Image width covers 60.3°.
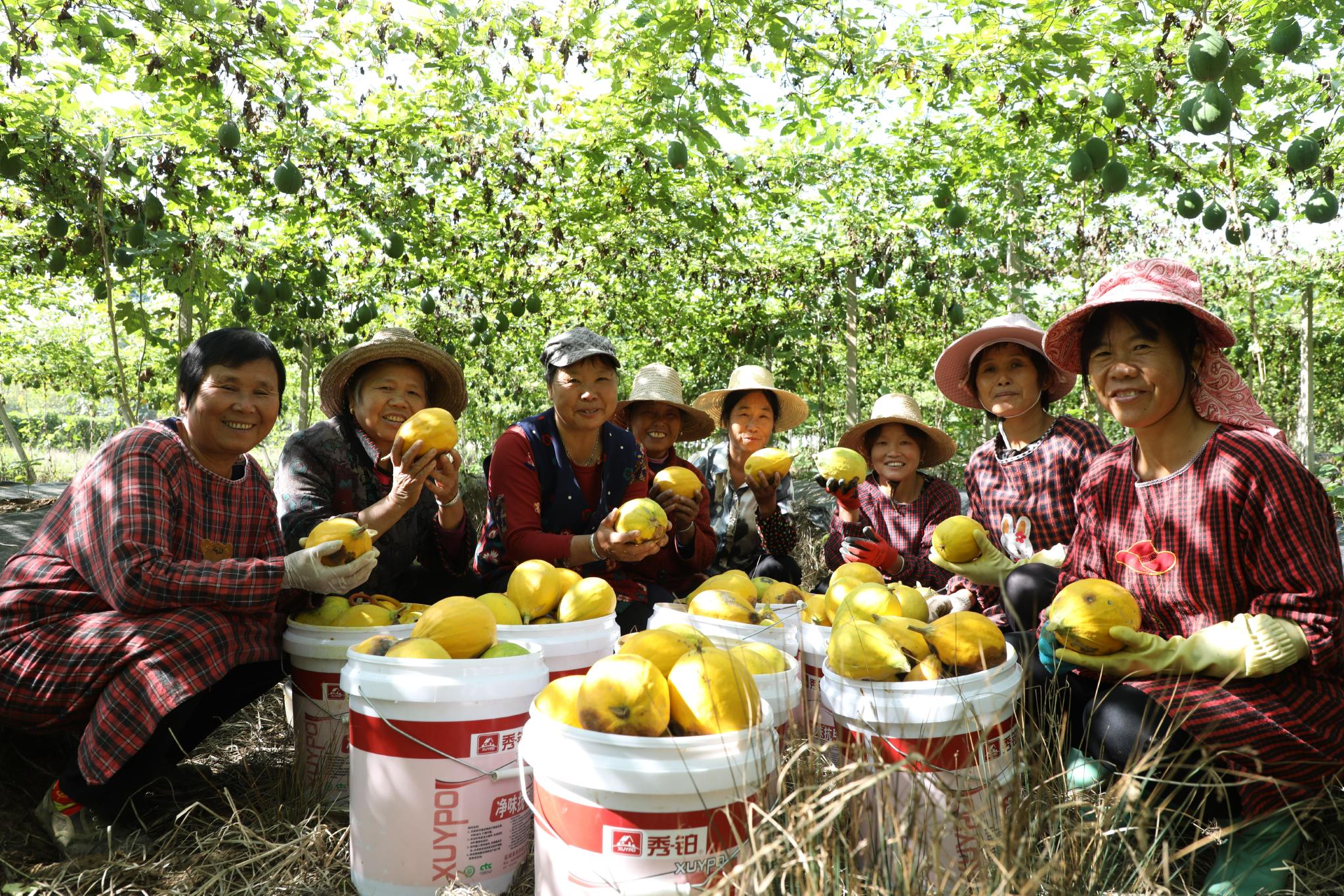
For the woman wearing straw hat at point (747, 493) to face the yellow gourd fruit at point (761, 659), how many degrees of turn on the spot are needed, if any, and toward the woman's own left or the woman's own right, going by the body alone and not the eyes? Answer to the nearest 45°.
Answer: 0° — they already face it

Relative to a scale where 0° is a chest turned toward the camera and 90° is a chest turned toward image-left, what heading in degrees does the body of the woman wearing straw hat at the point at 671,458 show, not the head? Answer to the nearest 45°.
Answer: approximately 0°

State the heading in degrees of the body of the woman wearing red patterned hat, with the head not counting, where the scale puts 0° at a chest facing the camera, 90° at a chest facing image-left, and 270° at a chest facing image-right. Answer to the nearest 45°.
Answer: approximately 45°

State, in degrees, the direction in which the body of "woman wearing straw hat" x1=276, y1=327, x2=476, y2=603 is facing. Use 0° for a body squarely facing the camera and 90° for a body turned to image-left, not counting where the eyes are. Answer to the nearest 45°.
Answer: approximately 315°

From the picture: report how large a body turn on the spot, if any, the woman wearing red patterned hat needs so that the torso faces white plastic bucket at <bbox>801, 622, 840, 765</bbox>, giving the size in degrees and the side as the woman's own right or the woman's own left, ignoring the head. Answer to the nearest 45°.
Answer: approximately 45° to the woman's own right

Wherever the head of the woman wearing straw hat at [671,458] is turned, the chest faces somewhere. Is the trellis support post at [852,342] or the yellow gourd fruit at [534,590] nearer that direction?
the yellow gourd fruit

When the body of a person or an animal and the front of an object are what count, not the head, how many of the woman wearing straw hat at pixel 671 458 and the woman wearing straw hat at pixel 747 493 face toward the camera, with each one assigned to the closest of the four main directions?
2

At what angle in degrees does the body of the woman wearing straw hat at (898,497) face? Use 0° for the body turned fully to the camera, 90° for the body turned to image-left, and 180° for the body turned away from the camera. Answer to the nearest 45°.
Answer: approximately 0°

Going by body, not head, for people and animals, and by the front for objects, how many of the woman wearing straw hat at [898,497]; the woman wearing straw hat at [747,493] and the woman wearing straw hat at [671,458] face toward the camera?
3

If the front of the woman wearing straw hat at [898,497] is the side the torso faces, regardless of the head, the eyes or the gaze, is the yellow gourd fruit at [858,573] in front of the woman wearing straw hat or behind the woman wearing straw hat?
in front

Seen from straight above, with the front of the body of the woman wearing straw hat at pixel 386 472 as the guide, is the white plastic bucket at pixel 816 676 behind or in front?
in front
